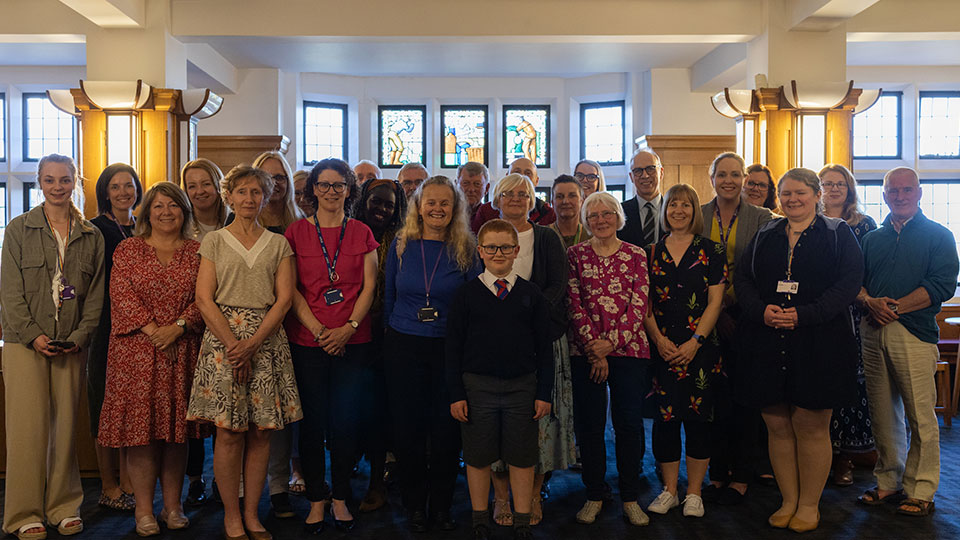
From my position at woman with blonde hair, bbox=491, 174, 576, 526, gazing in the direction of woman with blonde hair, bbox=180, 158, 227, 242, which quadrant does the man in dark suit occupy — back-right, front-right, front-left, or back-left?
back-right

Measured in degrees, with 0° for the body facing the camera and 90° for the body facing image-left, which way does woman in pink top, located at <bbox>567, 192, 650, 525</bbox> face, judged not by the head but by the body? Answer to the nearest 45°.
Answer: approximately 0°

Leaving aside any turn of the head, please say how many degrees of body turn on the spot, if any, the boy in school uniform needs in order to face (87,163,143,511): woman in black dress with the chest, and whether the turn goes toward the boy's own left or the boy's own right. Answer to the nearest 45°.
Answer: approximately 90° to the boy's own right

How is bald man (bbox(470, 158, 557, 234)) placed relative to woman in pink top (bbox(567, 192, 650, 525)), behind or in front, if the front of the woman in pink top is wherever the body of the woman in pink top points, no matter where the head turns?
behind

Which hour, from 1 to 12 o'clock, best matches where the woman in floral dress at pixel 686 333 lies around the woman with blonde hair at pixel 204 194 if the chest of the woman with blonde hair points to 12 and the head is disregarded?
The woman in floral dress is roughly at 10 o'clock from the woman with blonde hair.

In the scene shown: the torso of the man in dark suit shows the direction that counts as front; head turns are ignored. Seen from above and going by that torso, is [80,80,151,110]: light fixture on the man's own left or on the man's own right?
on the man's own right

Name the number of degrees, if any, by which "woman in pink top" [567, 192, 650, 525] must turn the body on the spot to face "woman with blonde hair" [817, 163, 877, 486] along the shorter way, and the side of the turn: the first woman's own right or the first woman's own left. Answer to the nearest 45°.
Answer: approximately 135° to the first woman's own left

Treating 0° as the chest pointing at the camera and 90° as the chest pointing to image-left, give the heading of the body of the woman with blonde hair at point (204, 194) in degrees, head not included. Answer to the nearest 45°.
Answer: approximately 0°

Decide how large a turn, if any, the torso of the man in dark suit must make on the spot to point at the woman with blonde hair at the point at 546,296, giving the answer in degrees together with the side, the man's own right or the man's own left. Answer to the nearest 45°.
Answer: approximately 45° to the man's own right

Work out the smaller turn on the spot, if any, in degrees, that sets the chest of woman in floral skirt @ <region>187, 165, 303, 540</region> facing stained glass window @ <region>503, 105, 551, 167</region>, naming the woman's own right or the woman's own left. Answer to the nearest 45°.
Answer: approximately 135° to the woman's own left
